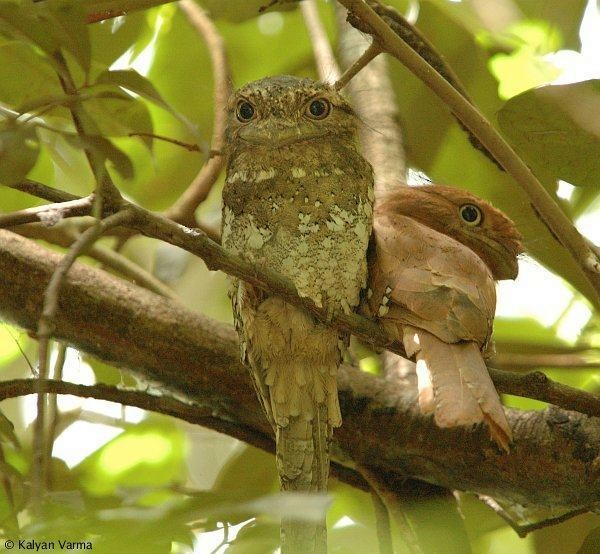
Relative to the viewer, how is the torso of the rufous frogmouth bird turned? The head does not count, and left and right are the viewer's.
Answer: facing away from the viewer and to the right of the viewer

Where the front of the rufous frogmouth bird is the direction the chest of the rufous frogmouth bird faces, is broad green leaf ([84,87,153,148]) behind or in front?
behind

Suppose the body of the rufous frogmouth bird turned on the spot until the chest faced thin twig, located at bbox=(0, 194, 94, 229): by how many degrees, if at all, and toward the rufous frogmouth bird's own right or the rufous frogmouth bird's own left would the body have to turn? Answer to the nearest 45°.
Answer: approximately 90° to the rufous frogmouth bird's own left

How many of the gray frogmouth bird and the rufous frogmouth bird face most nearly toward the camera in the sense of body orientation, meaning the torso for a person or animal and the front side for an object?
1

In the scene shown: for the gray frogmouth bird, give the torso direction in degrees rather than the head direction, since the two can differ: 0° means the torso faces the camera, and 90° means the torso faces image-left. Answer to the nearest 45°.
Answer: approximately 0°

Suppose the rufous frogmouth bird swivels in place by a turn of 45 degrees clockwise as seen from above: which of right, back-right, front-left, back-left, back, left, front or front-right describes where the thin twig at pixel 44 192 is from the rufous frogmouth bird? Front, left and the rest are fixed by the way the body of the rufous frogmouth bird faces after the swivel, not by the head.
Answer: back-left

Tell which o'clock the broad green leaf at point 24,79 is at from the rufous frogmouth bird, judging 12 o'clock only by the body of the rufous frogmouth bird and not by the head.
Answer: The broad green leaf is roughly at 7 o'clock from the rufous frogmouth bird.

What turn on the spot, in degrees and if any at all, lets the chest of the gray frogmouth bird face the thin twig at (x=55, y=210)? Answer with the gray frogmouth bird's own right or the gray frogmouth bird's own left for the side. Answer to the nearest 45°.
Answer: approximately 45° to the gray frogmouth bird's own right
